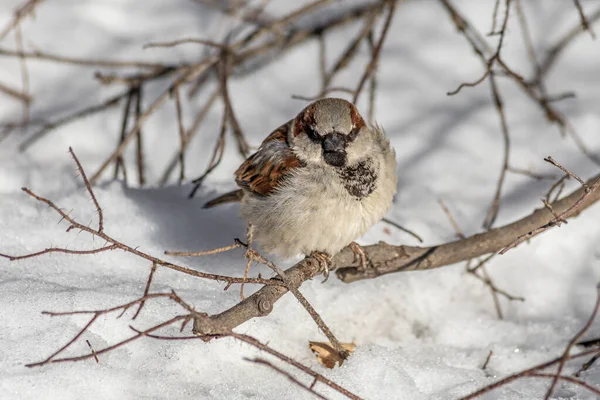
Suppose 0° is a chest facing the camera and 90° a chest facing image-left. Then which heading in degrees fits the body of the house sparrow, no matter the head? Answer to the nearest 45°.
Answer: approximately 315°
